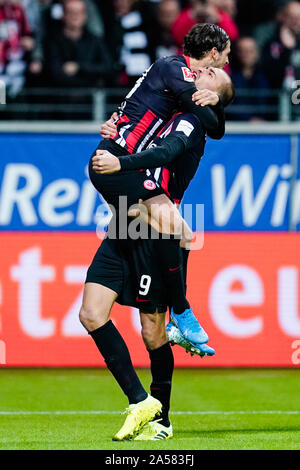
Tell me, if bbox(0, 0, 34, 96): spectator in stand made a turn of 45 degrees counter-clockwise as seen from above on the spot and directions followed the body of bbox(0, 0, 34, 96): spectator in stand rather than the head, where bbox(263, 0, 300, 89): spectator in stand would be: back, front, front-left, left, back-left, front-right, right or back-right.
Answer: front-left

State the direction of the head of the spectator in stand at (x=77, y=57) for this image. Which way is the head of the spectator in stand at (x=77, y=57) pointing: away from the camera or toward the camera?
toward the camera

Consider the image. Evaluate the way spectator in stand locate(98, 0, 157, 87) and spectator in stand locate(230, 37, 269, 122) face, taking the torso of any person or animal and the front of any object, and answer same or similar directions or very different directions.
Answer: same or similar directions

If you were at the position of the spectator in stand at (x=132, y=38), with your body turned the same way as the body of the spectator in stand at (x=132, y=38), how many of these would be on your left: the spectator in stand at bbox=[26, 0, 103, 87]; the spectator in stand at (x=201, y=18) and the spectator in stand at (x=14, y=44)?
1

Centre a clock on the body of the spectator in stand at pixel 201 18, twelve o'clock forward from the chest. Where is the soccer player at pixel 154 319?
The soccer player is roughly at 12 o'clock from the spectator in stand.

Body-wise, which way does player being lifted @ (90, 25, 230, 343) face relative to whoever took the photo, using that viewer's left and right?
facing to the right of the viewer

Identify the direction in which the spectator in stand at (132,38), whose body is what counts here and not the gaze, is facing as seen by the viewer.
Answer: toward the camera

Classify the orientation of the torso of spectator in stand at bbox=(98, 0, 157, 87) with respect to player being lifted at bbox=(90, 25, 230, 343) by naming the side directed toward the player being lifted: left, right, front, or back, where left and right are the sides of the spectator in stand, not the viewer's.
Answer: front

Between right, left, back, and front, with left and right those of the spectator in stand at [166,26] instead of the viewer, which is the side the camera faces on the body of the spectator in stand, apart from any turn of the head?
front

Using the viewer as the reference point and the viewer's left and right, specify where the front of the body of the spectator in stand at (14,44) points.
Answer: facing the viewer
